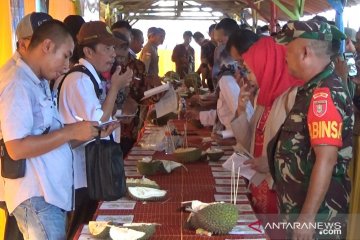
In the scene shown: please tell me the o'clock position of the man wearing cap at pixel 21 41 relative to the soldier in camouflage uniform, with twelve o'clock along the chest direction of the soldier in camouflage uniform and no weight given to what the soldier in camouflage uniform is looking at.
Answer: The man wearing cap is roughly at 12 o'clock from the soldier in camouflage uniform.

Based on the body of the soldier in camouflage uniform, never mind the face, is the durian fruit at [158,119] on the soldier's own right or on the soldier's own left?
on the soldier's own right

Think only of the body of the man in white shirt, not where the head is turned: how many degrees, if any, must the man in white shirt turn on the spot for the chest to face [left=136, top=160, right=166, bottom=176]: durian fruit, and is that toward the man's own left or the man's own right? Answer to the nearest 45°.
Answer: approximately 45° to the man's own left

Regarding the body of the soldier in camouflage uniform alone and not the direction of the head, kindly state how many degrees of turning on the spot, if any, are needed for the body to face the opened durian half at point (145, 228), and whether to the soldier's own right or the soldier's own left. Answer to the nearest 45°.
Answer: approximately 45° to the soldier's own left

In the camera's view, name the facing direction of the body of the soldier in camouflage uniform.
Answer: to the viewer's left

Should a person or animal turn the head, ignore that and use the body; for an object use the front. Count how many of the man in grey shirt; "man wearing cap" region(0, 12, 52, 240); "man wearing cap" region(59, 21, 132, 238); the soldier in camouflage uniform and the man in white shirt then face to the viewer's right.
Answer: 4

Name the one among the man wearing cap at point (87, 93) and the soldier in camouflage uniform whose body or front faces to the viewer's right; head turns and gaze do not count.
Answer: the man wearing cap

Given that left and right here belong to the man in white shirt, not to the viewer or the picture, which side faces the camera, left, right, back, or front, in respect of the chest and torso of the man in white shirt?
right

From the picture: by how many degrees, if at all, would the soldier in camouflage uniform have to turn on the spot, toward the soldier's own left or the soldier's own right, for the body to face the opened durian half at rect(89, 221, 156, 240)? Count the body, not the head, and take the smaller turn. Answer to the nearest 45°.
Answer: approximately 45° to the soldier's own left

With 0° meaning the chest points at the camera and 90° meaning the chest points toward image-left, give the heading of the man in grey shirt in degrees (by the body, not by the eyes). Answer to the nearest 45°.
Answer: approximately 270°

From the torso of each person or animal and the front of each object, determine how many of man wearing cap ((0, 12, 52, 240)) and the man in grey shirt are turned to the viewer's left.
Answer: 0

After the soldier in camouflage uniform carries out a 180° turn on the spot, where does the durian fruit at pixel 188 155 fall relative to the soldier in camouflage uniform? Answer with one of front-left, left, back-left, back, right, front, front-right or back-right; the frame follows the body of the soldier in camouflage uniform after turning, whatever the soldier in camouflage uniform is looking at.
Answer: back-left
